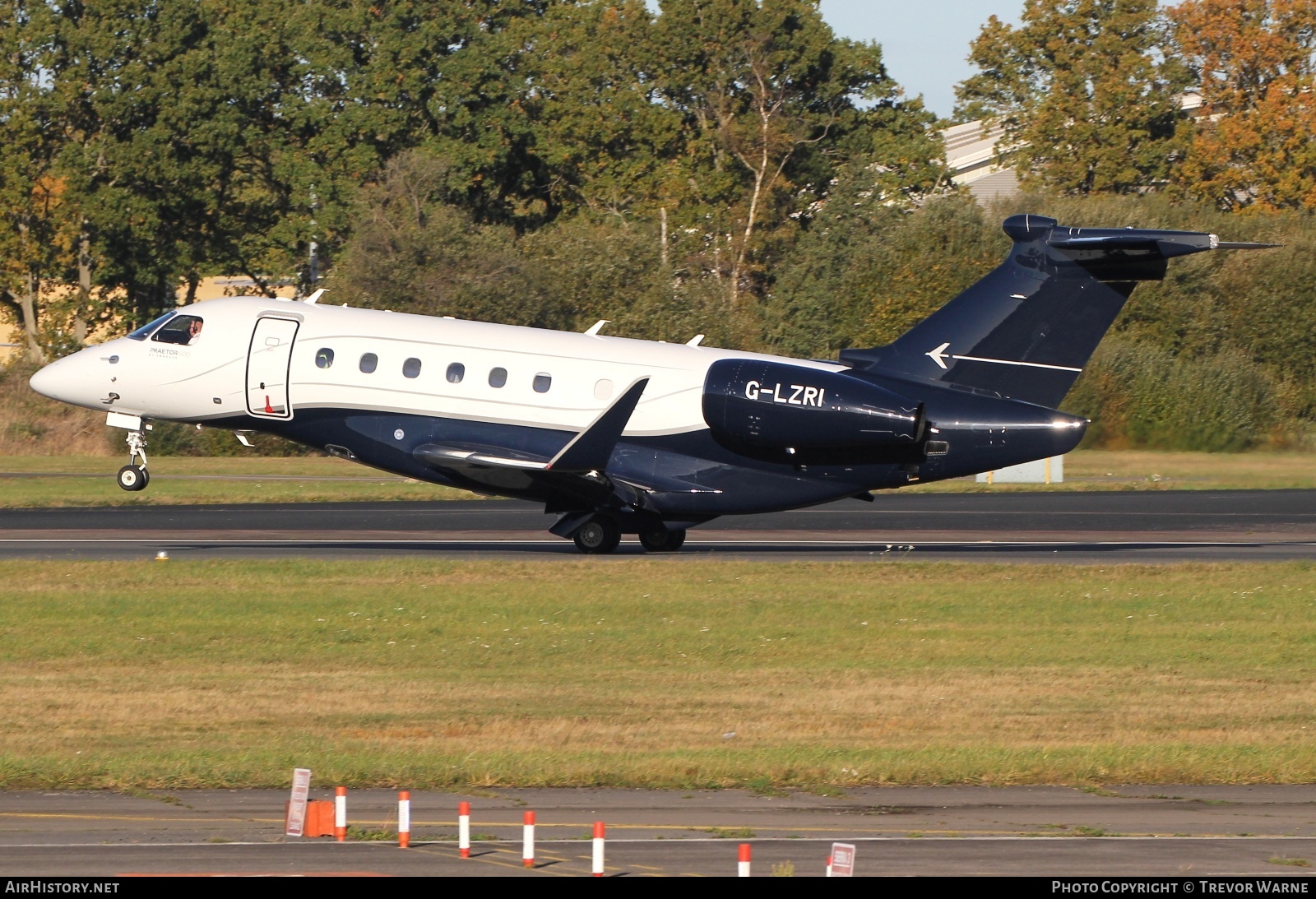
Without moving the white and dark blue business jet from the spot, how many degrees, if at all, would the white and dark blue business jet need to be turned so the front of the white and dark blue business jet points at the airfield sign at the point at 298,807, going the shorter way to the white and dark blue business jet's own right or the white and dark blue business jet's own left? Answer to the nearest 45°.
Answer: approximately 90° to the white and dark blue business jet's own left

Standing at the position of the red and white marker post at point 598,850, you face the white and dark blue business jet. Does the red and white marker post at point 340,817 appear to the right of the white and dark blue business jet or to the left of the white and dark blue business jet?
left

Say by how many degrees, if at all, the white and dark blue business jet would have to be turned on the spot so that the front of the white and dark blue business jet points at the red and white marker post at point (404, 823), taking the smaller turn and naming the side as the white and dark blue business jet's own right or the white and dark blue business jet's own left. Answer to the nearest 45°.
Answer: approximately 90° to the white and dark blue business jet's own left

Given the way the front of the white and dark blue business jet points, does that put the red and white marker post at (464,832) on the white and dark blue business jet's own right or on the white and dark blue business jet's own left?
on the white and dark blue business jet's own left

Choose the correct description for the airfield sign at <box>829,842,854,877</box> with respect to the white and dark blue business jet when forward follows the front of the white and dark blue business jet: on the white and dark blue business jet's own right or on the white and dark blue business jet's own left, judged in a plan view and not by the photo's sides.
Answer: on the white and dark blue business jet's own left

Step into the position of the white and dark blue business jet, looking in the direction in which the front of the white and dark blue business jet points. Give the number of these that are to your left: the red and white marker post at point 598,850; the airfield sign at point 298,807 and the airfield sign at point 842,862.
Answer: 3

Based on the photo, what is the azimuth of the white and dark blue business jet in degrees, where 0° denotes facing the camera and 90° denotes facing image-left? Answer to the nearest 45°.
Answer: approximately 90°

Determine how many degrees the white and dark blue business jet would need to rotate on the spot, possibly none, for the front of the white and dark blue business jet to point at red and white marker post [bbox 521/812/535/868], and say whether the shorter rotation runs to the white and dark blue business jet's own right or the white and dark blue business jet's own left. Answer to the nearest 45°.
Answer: approximately 90° to the white and dark blue business jet's own left

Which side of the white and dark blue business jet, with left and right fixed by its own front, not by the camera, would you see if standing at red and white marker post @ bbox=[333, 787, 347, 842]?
left

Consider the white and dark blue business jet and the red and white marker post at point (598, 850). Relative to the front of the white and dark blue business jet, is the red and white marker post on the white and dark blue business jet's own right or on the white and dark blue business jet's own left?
on the white and dark blue business jet's own left
